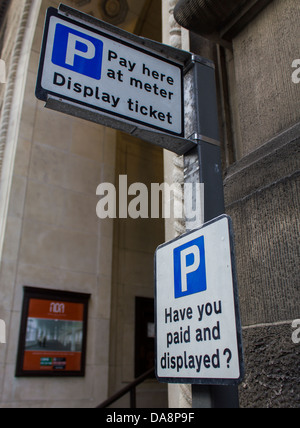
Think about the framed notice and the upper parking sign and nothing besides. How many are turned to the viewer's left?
0

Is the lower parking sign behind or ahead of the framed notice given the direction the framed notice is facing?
ahead

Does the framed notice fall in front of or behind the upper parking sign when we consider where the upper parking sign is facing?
behind

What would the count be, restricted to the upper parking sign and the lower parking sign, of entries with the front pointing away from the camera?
0

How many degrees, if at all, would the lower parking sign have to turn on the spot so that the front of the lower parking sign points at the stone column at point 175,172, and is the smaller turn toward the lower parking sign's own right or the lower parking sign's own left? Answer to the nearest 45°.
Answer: approximately 135° to the lower parking sign's own right
